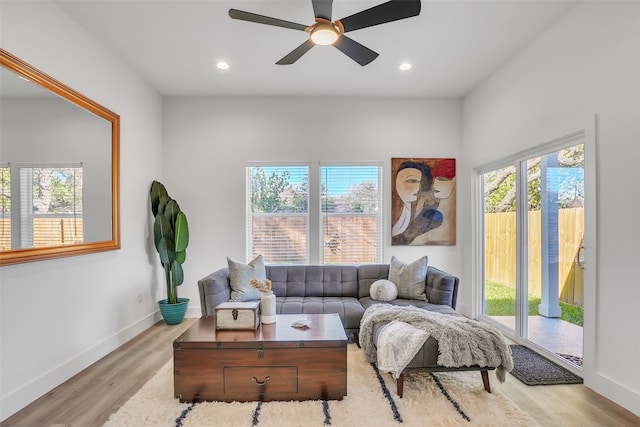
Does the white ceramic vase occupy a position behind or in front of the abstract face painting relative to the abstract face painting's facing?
in front

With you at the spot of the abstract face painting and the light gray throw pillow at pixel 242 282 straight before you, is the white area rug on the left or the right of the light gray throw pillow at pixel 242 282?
left

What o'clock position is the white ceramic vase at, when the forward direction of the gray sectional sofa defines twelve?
The white ceramic vase is roughly at 1 o'clock from the gray sectional sofa.

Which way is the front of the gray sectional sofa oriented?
toward the camera

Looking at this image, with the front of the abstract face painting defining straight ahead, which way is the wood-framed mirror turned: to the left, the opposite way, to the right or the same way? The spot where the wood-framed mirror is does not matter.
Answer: to the left

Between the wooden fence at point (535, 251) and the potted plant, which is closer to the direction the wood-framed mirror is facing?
the wooden fence

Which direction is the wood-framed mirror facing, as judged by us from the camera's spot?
facing the viewer and to the right of the viewer

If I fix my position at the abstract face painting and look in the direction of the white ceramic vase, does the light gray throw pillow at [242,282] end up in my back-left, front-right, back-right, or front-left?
front-right

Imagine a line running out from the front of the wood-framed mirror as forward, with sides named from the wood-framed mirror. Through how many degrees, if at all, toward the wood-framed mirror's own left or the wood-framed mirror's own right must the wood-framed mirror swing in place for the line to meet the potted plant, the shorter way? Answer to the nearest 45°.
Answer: approximately 90° to the wood-framed mirror's own left

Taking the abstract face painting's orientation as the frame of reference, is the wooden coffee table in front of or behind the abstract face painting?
in front

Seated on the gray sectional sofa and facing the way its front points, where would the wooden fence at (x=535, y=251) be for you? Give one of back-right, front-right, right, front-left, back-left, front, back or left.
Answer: left

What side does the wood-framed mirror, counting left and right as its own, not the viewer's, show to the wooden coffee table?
front

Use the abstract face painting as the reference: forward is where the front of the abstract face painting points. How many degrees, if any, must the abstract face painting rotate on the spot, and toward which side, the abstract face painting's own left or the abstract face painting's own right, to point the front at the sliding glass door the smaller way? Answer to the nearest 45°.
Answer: approximately 45° to the abstract face painting's own left

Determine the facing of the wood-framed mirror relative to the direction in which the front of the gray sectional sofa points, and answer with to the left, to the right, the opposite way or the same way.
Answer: to the left

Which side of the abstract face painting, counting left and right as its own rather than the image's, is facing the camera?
front

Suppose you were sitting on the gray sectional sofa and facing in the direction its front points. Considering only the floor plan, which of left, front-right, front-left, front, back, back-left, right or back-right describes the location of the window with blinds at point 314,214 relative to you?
back

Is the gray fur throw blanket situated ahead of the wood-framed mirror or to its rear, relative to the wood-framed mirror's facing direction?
ahead

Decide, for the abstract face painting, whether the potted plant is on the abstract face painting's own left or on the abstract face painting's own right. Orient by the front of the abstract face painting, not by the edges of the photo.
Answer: on the abstract face painting's own right
